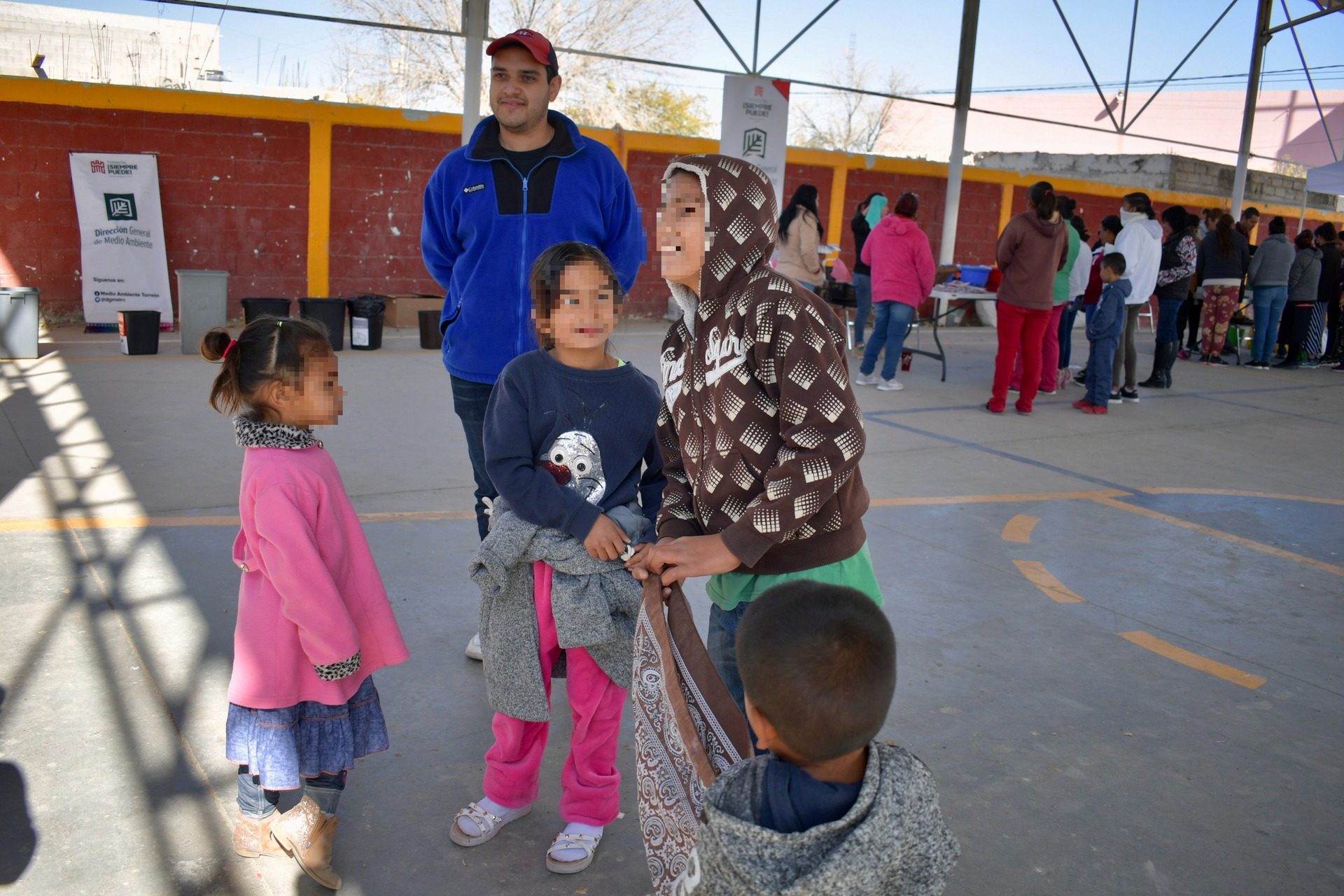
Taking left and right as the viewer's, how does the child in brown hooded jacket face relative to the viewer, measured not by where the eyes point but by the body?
facing the viewer and to the left of the viewer

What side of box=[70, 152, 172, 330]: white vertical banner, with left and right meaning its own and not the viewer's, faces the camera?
front

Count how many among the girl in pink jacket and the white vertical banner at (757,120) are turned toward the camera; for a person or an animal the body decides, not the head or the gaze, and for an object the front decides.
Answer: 1

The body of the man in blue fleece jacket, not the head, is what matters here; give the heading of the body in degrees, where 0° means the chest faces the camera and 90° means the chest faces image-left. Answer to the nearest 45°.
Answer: approximately 0°

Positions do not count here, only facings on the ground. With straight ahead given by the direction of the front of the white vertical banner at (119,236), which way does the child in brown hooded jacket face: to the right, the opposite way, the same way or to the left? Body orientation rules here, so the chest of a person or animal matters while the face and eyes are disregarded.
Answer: to the right

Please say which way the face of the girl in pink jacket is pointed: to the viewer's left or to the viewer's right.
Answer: to the viewer's right

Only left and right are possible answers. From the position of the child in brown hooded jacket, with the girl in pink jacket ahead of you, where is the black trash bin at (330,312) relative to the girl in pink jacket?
right

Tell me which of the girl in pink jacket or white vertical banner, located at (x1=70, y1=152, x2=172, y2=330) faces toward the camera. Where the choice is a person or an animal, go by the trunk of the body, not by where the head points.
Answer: the white vertical banner

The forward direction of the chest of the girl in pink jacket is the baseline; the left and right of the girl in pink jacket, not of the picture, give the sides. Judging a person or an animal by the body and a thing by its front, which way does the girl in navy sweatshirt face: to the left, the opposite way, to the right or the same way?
to the right

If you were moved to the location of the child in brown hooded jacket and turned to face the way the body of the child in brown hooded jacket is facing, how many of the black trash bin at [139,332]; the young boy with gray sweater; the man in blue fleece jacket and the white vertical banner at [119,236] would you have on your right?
3

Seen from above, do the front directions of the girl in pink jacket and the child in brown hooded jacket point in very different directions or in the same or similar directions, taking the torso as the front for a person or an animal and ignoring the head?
very different directions

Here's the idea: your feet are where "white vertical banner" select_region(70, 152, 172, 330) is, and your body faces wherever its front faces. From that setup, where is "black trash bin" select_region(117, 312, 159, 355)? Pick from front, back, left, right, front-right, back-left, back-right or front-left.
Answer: front

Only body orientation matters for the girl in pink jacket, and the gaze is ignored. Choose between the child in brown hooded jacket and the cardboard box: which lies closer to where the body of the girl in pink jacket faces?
the child in brown hooded jacket

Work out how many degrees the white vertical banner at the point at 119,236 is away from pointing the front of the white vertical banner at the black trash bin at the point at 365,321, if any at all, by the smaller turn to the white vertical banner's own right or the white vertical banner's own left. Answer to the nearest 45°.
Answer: approximately 45° to the white vertical banner's own left

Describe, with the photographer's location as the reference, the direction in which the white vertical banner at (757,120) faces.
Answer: facing the viewer

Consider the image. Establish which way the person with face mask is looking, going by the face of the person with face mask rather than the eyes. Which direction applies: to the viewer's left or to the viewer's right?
to the viewer's left

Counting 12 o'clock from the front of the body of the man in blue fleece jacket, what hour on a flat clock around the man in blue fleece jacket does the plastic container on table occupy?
The plastic container on table is roughly at 7 o'clock from the man in blue fleece jacket.

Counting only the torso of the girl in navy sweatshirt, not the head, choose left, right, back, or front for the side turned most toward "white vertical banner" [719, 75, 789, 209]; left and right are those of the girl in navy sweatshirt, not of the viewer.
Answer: back

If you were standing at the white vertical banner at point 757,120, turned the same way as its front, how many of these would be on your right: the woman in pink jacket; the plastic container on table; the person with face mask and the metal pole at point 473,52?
1
